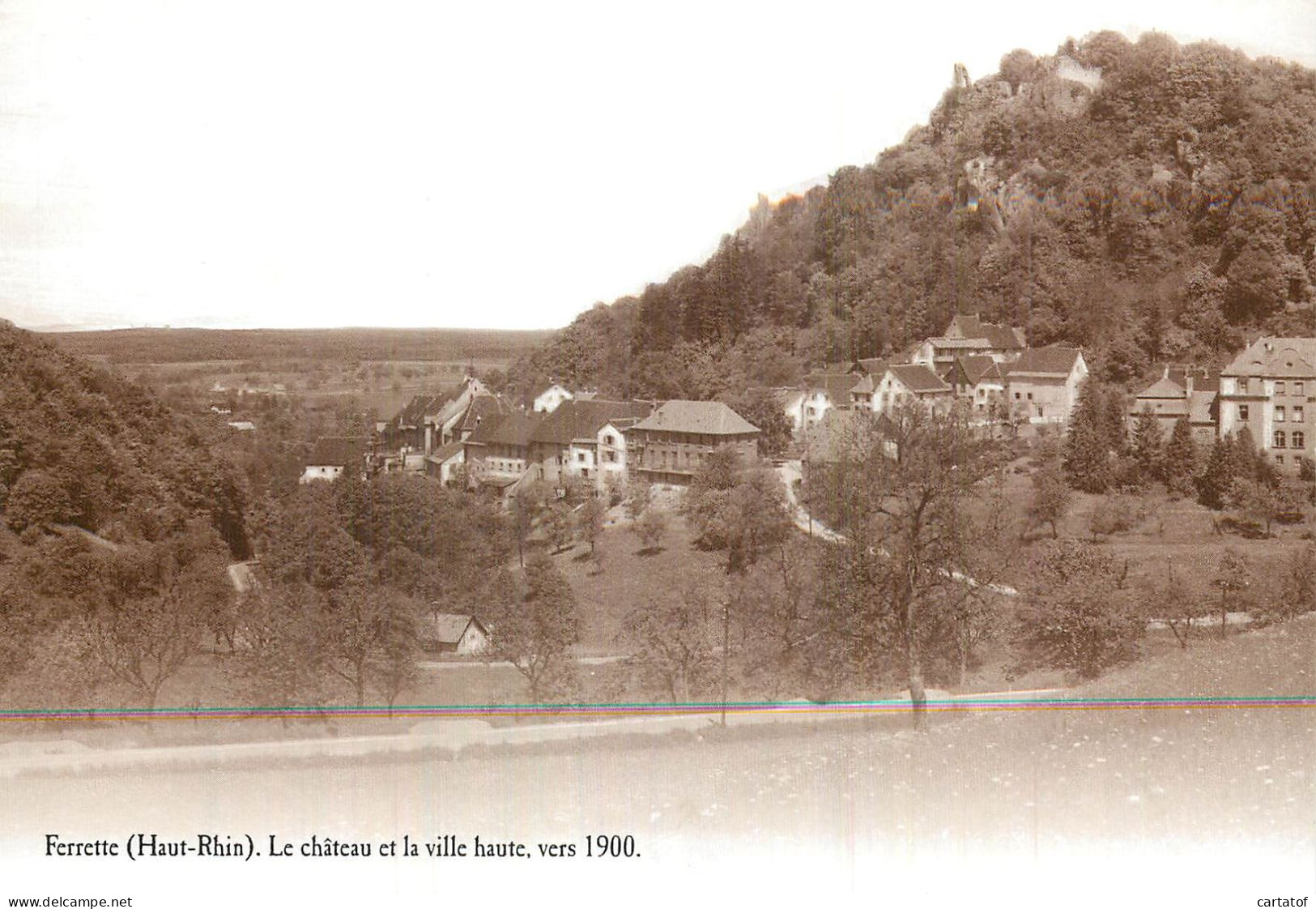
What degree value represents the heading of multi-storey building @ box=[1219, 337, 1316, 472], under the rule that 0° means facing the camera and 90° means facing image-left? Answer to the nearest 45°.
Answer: approximately 0°

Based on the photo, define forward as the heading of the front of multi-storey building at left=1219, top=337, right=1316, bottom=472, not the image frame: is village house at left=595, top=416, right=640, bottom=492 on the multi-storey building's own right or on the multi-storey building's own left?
on the multi-storey building's own right

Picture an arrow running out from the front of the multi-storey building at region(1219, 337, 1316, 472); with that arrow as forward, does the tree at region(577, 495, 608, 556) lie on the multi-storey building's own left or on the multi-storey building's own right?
on the multi-storey building's own right

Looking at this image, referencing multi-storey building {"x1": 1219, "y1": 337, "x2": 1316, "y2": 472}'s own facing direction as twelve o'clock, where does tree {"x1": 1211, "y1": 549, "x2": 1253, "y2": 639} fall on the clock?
The tree is roughly at 12 o'clock from the multi-storey building.

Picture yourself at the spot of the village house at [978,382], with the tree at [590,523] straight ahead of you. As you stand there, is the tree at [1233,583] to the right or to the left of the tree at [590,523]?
left

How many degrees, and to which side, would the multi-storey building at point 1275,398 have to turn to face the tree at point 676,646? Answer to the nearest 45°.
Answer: approximately 45° to its right

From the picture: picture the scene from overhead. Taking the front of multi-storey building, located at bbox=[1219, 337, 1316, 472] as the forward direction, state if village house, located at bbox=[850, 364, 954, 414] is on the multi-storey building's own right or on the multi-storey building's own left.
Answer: on the multi-storey building's own right

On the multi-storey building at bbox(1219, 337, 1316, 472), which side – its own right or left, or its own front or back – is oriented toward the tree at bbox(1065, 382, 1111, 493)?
right
